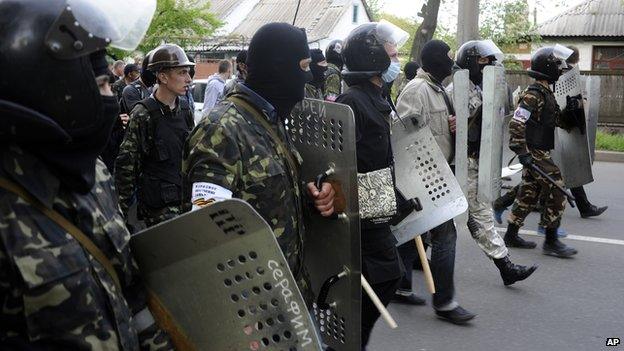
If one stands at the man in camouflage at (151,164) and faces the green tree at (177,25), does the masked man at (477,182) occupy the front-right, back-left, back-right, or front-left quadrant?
front-right

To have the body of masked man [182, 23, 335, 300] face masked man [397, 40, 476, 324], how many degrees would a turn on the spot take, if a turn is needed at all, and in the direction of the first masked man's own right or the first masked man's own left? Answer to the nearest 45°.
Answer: approximately 45° to the first masked man's own left

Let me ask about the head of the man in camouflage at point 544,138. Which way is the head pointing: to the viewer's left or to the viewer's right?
to the viewer's right

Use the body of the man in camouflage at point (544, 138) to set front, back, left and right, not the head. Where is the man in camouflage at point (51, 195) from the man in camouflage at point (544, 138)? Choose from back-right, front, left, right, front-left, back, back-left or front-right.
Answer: right

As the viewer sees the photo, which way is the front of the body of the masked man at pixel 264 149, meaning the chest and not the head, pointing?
to the viewer's right

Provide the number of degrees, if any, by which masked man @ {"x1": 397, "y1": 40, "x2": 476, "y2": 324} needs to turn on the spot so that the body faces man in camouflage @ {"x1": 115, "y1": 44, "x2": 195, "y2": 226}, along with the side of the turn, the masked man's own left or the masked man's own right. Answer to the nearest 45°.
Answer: approximately 135° to the masked man's own right
